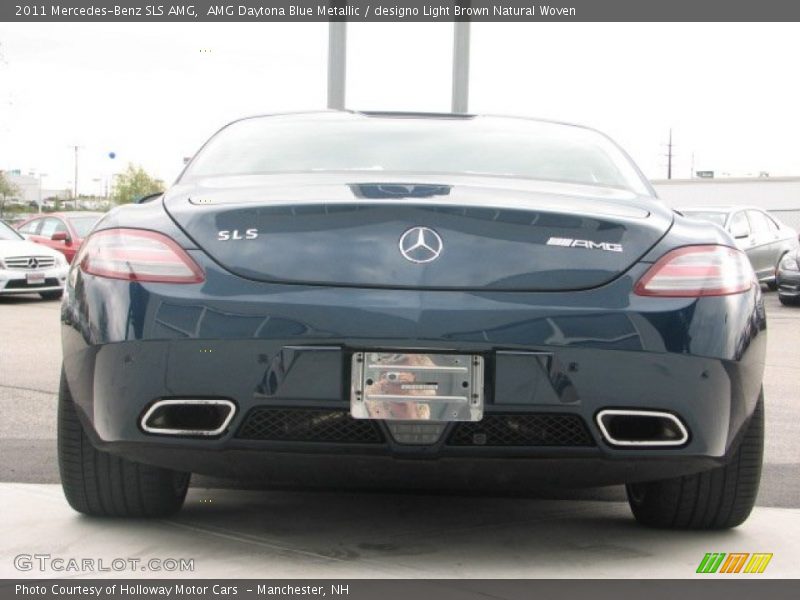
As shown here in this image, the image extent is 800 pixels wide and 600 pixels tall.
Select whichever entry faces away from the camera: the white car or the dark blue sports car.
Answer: the dark blue sports car

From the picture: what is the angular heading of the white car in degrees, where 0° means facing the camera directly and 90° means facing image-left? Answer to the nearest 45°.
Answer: approximately 315°

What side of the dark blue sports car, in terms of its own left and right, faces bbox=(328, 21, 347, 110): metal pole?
front

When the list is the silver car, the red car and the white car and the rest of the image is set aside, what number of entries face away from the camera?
0

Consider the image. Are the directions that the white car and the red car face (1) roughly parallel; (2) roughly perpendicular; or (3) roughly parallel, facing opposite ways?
roughly parallel

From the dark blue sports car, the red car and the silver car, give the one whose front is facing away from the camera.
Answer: the dark blue sports car

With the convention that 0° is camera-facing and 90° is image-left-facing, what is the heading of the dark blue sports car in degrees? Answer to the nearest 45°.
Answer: approximately 180°

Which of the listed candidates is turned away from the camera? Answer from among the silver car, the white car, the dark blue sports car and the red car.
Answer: the dark blue sports car

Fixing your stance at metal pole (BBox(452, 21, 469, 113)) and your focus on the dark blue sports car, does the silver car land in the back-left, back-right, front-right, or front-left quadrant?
front-left

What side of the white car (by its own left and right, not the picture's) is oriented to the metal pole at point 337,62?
left

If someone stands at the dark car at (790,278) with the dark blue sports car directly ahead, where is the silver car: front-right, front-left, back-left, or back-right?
back-right

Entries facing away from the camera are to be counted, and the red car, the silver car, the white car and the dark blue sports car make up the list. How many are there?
1

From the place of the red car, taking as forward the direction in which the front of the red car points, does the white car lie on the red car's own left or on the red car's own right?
on the red car's own right

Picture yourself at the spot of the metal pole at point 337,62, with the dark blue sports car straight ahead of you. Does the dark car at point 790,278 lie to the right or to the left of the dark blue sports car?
left
